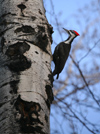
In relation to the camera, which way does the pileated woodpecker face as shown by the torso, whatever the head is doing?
to the viewer's left
